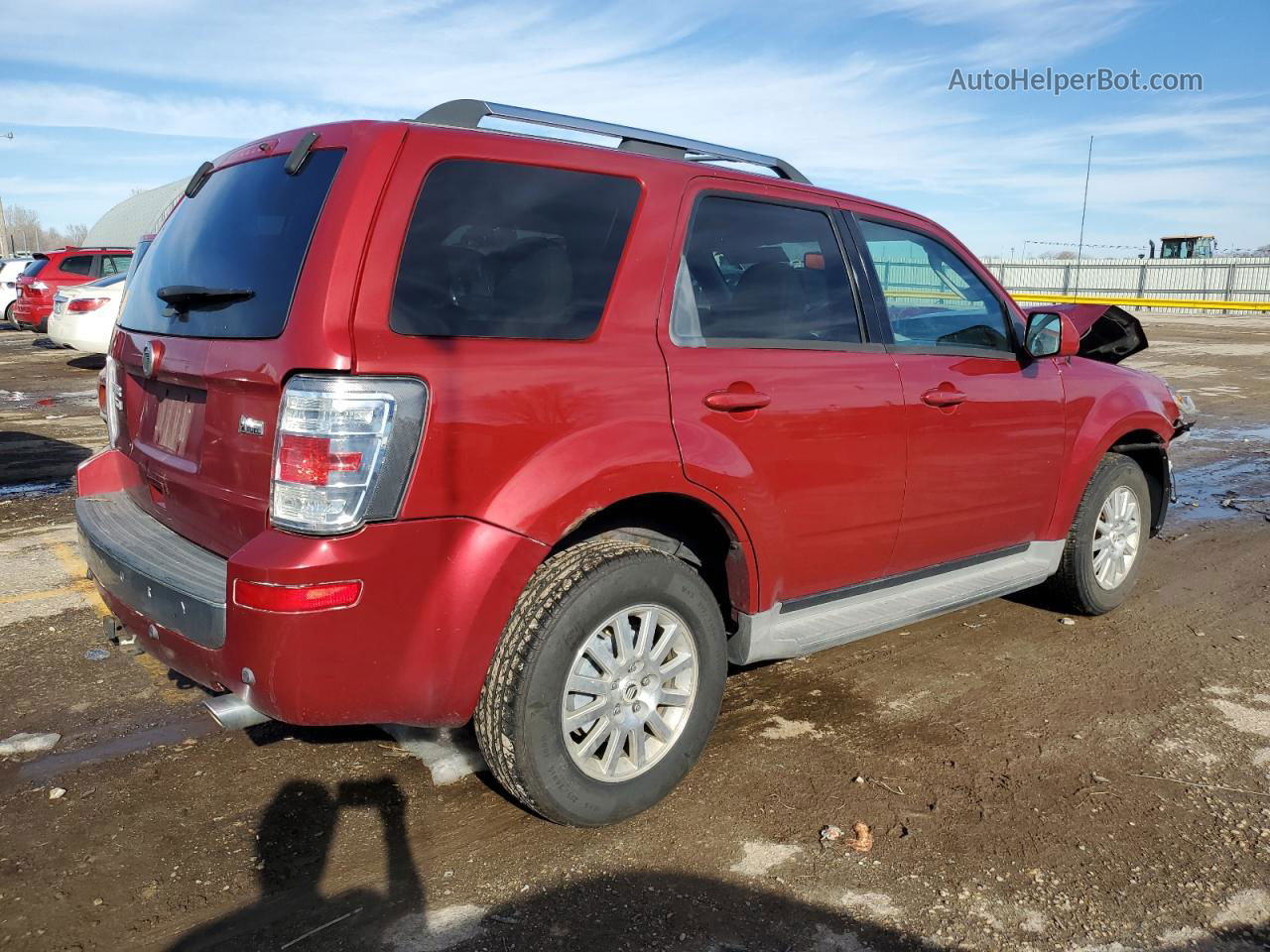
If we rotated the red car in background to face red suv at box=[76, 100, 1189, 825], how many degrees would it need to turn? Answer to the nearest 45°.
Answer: approximately 135° to its right

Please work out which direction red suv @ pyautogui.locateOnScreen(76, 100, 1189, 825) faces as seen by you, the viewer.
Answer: facing away from the viewer and to the right of the viewer

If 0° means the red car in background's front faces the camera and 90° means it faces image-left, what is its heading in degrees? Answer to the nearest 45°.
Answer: approximately 225°

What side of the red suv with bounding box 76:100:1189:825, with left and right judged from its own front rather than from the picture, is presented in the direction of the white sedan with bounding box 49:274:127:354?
left

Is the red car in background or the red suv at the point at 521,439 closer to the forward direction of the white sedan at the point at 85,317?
the red car in background

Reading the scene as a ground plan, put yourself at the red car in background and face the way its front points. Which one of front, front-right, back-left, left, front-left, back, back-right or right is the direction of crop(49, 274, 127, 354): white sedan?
back-right

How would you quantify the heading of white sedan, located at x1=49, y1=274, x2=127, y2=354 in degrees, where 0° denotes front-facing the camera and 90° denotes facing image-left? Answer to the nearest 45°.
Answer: approximately 225°
